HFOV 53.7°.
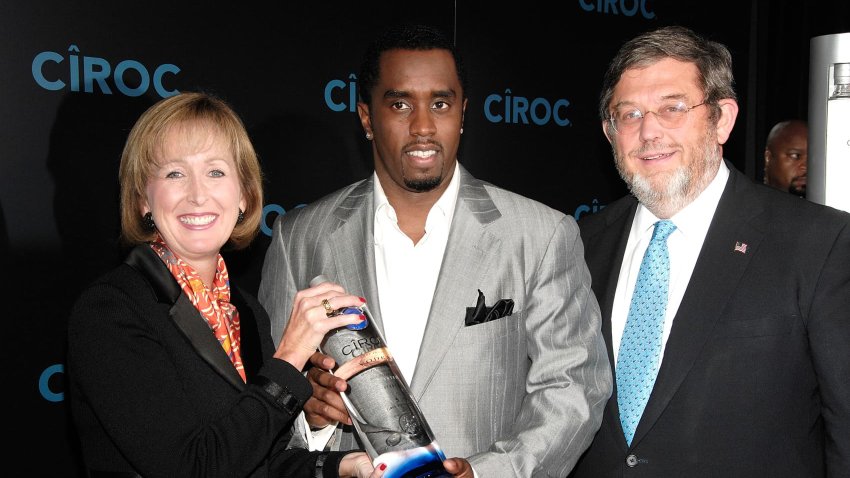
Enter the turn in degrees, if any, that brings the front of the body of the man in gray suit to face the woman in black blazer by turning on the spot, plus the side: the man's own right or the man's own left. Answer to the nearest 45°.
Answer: approximately 45° to the man's own right

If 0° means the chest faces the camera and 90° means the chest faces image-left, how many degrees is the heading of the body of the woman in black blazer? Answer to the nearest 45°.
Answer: approximately 315°

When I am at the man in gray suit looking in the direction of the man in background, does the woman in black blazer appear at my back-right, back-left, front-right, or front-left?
back-left

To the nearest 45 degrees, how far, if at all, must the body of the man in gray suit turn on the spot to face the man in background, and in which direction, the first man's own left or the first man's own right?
approximately 135° to the first man's own left

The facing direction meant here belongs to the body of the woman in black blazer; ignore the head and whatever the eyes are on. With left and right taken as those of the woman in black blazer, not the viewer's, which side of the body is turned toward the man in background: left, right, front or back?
left
